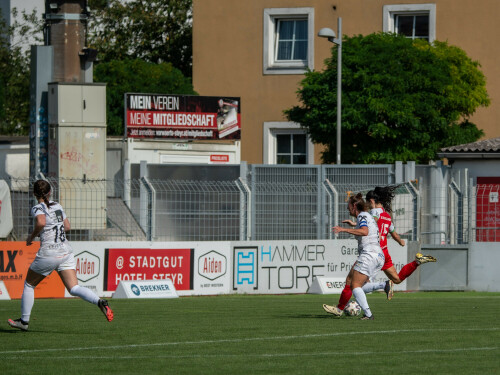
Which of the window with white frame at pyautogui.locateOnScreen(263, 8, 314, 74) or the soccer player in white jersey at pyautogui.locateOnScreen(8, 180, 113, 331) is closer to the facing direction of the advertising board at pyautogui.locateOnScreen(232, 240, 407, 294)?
the soccer player in white jersey

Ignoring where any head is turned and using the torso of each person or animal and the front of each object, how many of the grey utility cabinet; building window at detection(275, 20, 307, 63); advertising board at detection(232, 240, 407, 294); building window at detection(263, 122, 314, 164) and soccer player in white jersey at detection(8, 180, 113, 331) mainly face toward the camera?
4

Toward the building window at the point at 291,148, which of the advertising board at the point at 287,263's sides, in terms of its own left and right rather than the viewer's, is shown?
back

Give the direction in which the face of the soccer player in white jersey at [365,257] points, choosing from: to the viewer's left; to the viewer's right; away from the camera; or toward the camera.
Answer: to the viewer's left

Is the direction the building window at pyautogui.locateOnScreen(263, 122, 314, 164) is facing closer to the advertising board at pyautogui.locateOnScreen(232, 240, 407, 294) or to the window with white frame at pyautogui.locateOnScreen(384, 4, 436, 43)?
the advertising board

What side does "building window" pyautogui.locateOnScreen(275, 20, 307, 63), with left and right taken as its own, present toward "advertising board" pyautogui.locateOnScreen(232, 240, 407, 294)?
front
